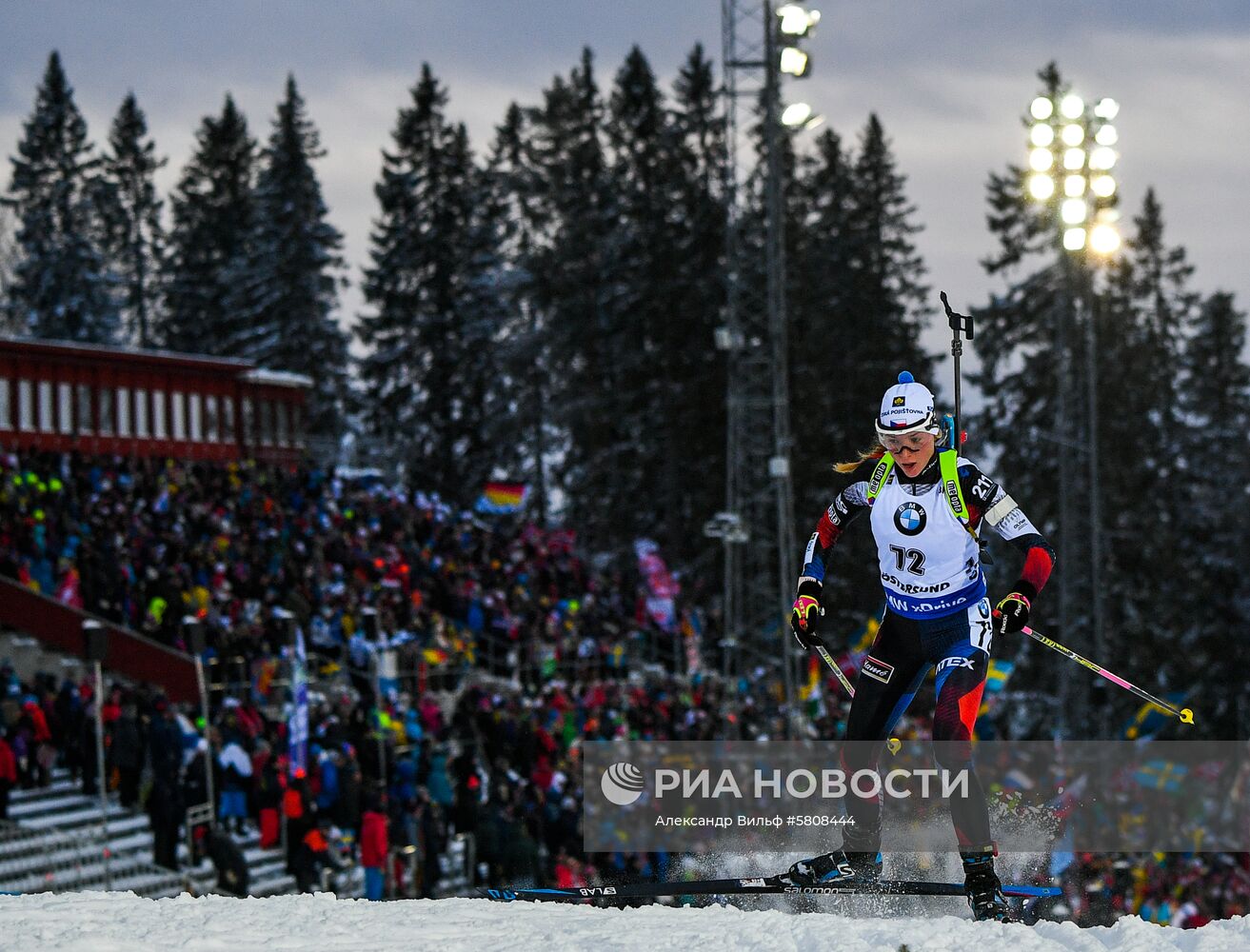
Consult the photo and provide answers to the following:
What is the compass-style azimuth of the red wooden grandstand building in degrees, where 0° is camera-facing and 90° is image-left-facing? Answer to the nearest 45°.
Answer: approximately 315°

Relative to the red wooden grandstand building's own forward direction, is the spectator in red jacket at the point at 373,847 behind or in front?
in front

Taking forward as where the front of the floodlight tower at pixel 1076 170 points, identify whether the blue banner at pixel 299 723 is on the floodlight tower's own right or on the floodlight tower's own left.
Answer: on the floodlight tower's own right

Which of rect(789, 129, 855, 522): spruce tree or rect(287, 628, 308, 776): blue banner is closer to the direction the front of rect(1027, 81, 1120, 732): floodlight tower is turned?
the blue banner

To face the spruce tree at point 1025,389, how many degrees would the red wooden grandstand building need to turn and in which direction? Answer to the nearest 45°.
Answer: approximately 45° to its left

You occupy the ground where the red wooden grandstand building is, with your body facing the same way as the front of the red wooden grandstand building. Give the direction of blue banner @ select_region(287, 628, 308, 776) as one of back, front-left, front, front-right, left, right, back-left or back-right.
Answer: front-right
